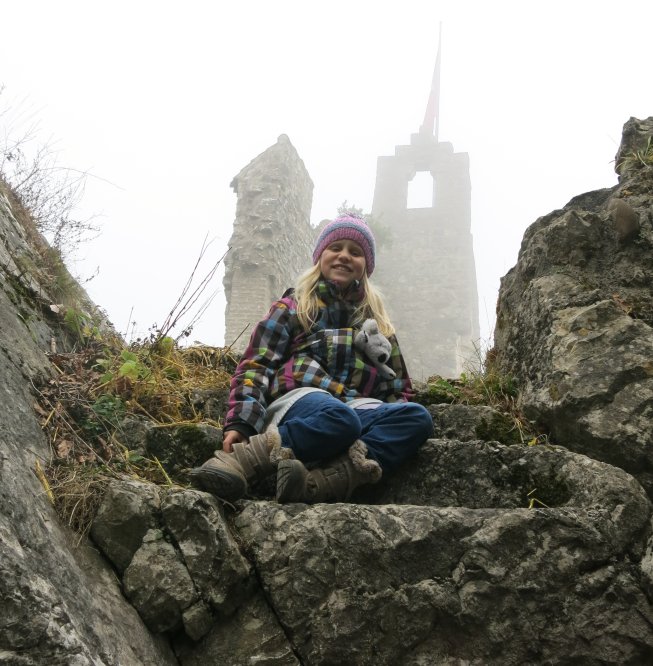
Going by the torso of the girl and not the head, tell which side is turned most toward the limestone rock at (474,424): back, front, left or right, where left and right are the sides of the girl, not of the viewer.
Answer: left

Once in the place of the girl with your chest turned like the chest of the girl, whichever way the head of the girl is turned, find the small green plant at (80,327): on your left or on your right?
on your right

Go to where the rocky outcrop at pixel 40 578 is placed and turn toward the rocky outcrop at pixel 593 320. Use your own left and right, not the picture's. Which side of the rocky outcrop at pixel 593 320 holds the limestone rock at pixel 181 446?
left

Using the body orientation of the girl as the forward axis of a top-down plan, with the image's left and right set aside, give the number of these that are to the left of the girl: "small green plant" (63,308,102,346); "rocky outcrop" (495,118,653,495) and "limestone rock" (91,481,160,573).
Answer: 1

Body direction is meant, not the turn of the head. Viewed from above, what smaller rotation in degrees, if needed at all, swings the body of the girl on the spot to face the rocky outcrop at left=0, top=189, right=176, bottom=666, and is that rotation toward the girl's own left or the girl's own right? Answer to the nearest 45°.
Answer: approximately 45° to the girl's own right

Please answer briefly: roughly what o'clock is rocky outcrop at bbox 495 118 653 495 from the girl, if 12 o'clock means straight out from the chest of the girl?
The rocky outcrop is roughly at 9 o'clock from the girl.

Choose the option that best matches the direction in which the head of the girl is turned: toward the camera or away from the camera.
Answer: toward the camera

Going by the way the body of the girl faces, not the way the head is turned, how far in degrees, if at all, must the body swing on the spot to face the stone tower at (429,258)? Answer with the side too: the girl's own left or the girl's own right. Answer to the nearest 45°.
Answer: approximately 180°

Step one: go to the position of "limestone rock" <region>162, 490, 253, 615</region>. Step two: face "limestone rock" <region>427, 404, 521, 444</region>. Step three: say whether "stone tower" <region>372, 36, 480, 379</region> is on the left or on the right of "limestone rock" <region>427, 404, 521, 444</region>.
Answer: left

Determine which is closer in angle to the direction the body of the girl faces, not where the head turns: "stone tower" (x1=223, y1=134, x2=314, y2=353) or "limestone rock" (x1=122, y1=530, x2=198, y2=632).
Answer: the limestone rock

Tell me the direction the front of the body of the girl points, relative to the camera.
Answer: toward the camera

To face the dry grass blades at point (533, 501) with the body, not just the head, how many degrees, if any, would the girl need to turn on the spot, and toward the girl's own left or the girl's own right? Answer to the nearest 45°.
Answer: approximately 45° to the girl's own left
